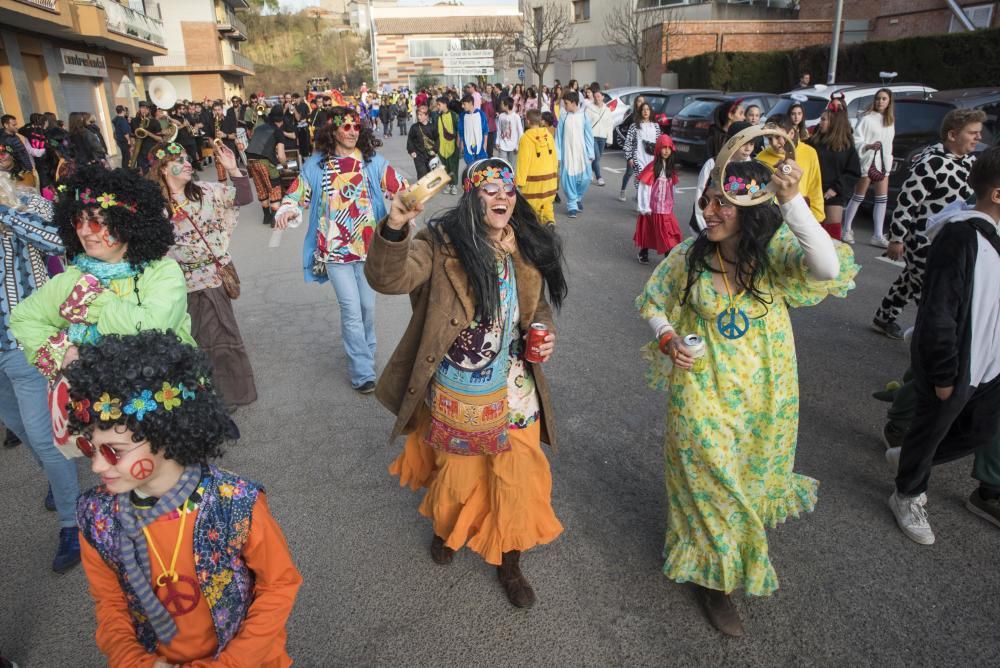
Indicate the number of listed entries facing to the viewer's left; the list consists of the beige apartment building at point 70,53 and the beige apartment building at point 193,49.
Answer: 0

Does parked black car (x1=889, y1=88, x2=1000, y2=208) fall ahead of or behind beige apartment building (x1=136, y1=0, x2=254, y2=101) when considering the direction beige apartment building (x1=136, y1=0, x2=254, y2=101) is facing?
ahead

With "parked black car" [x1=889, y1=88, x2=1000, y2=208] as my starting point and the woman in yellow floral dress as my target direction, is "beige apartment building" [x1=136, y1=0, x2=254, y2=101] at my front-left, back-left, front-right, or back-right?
back-right

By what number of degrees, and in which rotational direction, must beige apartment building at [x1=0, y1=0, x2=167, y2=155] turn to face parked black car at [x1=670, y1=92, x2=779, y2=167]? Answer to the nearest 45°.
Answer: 0° — it already faces it

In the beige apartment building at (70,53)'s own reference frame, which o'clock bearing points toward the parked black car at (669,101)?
The parked black car is roughly at 12 o'clock from the beige apartment building.

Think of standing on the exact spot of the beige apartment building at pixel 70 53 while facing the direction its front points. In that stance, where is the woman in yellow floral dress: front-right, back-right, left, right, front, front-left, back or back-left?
front-right

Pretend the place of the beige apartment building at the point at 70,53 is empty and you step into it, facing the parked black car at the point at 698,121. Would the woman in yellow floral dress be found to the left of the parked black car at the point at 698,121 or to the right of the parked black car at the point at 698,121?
right

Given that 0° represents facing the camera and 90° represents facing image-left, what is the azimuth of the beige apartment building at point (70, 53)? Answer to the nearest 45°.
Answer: approximately 315°

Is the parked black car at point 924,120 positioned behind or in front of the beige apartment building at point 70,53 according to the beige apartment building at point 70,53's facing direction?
in front

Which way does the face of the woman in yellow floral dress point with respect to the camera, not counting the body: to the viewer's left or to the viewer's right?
to the viewer's left
